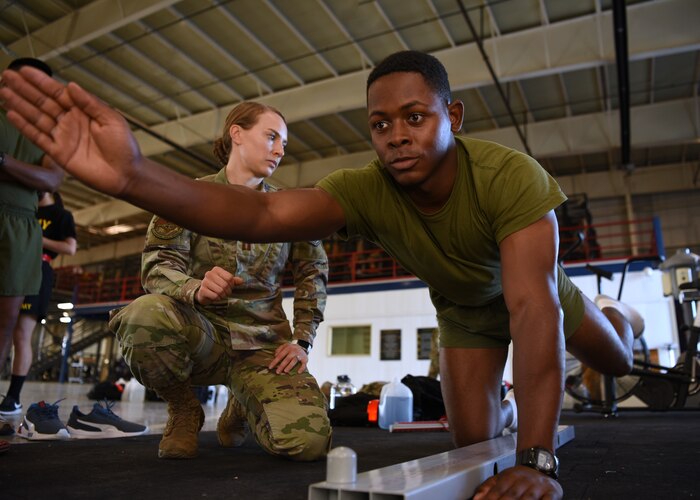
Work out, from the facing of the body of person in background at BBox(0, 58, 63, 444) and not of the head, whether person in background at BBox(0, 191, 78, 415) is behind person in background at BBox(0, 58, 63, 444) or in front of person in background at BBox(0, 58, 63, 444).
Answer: behind

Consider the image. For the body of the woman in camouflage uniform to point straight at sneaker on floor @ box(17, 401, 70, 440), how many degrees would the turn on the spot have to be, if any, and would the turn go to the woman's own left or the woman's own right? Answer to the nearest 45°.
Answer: approximately 135° to the woman's own right

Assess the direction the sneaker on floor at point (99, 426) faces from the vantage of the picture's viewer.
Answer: facing to the right of the viewer

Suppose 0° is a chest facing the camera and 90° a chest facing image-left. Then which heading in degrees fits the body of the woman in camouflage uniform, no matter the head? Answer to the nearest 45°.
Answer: approximately 0°

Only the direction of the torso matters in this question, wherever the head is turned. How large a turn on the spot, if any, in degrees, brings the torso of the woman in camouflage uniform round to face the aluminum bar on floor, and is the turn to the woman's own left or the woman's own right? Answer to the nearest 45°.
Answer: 0° — they already face it
